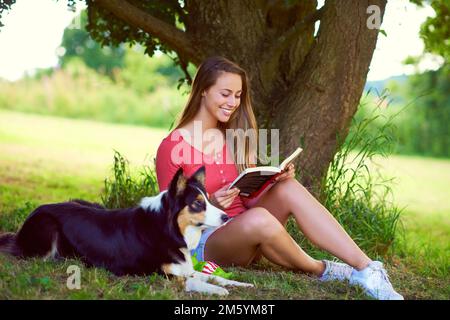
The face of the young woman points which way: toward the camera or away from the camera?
toward the camera

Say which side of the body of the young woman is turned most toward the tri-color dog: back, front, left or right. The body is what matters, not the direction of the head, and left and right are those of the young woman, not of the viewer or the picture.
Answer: right

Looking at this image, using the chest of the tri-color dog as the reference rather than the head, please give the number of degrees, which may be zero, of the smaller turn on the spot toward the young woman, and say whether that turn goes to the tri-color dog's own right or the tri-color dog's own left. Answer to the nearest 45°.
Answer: approximately 45° to the tri-color dog's own left

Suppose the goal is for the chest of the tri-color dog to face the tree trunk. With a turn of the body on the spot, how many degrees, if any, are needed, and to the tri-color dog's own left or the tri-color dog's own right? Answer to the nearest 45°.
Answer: approximately 45° to the tri-color dog's own left

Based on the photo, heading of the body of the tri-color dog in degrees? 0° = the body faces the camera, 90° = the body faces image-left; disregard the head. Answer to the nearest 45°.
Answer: approximately 270°

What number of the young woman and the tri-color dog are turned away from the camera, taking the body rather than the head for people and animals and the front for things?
0

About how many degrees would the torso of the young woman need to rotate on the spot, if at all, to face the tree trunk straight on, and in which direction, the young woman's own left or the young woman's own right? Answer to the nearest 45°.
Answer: approximately 135° to the young woman's own left

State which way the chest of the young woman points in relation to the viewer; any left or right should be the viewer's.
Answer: facing the viewer and to the right of the viewer

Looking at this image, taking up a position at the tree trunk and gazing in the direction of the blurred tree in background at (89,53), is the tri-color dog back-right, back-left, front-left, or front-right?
back-left

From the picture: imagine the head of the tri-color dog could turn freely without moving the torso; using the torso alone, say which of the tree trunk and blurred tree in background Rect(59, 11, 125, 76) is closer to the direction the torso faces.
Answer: the tree trunk

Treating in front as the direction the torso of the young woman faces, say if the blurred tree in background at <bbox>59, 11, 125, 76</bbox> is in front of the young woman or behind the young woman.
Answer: behind
